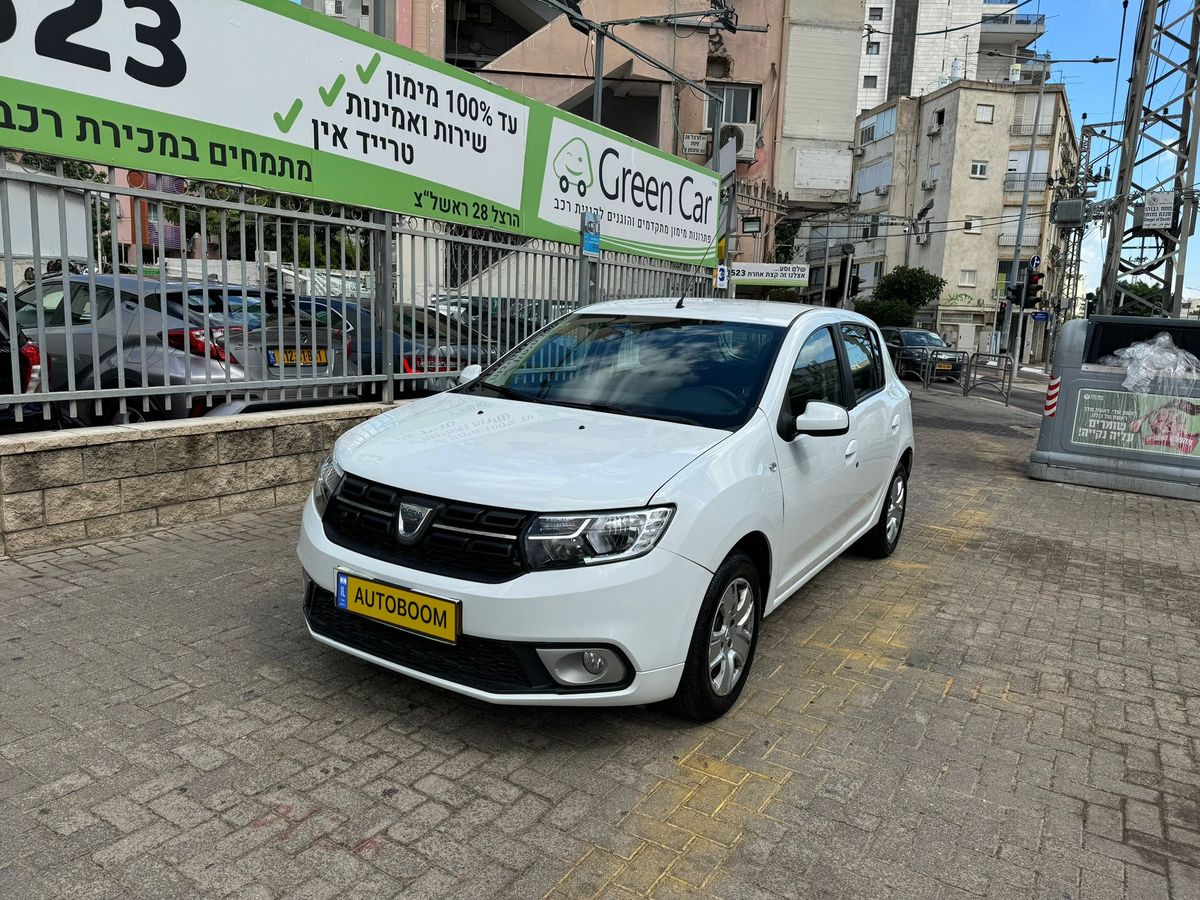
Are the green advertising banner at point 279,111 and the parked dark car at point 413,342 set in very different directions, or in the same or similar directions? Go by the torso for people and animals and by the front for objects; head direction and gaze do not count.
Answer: very different directions

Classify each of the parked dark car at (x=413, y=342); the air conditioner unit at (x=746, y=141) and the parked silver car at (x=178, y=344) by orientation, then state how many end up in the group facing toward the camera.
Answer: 1

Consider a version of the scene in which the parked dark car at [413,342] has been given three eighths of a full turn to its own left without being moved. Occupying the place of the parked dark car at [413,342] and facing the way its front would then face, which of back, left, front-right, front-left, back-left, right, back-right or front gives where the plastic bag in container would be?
left

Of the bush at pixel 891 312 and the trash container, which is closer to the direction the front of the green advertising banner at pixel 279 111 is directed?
the trash container

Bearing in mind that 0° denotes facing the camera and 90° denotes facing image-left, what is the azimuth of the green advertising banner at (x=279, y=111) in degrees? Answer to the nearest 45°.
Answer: approximately 315°

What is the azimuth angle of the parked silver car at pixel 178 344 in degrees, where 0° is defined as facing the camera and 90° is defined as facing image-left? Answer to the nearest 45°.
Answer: approximately 135°

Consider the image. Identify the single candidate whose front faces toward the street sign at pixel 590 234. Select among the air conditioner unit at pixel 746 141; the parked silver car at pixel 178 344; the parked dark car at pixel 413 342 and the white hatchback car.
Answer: the air conditioner unit

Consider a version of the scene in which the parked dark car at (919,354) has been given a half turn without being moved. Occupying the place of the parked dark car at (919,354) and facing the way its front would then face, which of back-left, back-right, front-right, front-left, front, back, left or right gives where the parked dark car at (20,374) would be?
back-left

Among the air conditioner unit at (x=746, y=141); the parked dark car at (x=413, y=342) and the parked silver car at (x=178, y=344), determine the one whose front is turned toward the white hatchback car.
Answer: the air conditioner unit

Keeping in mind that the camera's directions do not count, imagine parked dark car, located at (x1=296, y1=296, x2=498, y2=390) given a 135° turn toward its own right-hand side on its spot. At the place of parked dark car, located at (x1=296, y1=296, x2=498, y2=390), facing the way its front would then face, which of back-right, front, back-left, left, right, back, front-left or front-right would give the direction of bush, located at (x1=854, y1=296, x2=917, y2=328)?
front-left

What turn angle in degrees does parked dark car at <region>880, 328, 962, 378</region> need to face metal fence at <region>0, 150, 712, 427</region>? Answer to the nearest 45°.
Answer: approximately 45° to its right
